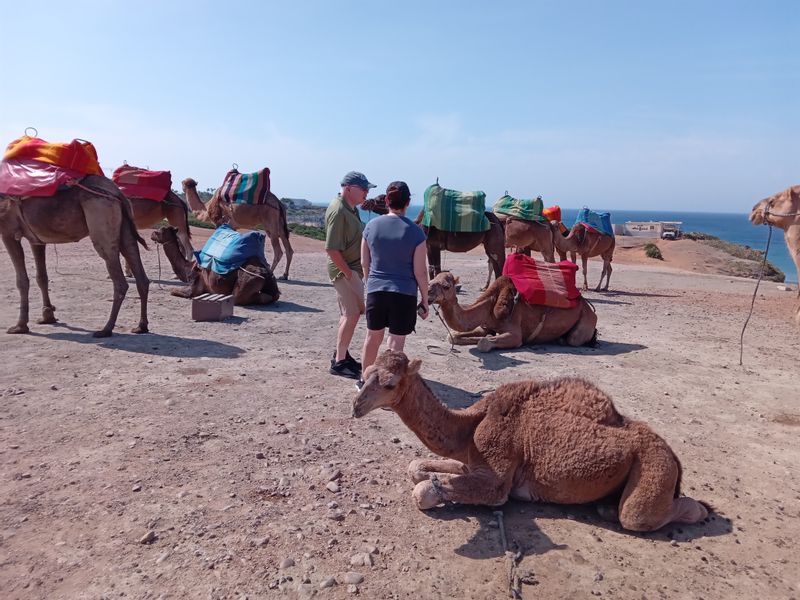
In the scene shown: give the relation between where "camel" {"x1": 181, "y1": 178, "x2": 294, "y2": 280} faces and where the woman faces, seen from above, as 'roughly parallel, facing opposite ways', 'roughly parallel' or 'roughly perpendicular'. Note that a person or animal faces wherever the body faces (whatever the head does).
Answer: roughly perpendicular

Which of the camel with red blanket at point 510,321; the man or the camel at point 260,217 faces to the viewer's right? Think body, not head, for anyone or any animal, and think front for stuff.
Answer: the man

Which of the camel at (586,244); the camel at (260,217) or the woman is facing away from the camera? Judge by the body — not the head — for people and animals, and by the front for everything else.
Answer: the woman

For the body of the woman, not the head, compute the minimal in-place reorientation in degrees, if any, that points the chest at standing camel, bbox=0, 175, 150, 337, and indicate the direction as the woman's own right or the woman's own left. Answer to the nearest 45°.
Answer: approximately 45° to the woman's own left

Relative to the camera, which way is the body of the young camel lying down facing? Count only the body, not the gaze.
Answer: to the viewer's left

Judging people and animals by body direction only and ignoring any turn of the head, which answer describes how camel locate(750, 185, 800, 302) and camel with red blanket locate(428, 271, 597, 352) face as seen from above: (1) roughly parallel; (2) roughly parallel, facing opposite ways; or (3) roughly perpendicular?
roughly parallel

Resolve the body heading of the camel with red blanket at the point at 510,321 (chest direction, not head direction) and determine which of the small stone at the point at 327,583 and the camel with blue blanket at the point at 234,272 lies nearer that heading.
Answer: the camel with blue blanket

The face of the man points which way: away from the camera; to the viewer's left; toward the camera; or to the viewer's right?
to the viewer's right

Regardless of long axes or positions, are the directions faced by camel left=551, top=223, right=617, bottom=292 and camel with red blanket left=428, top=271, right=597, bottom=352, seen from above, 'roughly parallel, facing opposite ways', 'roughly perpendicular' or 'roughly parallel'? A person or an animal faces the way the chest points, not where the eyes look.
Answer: roughly parallel

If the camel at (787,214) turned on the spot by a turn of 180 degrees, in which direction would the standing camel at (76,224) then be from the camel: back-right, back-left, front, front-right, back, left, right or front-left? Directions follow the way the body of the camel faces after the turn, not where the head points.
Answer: back-right

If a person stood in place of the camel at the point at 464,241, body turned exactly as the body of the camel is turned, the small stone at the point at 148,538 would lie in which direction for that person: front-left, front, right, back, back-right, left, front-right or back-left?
left

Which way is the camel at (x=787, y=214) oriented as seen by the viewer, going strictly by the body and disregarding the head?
to the viewer's left

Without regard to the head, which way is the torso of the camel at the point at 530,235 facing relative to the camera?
to the viewer's left

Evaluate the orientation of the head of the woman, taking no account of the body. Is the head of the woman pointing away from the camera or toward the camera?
away from the camera

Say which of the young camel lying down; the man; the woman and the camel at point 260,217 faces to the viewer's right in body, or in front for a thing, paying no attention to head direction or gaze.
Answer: the man

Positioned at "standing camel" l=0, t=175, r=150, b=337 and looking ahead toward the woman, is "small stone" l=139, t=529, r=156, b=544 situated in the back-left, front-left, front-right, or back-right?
front-right

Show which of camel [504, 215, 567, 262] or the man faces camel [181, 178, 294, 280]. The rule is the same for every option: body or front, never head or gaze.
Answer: camel [504, 215, 567, 262]

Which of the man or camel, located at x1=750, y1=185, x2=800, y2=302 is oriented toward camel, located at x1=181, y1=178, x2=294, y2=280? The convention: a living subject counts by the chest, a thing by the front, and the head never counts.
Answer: camel, located at x1=750, y1=185, x2=800, y2=302

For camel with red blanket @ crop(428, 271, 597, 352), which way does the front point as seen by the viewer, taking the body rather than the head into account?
to the viewer's left

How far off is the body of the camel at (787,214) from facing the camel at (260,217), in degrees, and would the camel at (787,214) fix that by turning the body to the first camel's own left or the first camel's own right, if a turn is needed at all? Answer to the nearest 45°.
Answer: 0° — it already faces it

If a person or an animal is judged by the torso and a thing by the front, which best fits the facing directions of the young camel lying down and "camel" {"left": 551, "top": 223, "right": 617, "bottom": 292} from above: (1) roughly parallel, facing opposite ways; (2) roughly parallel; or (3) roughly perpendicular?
roughly parallel
